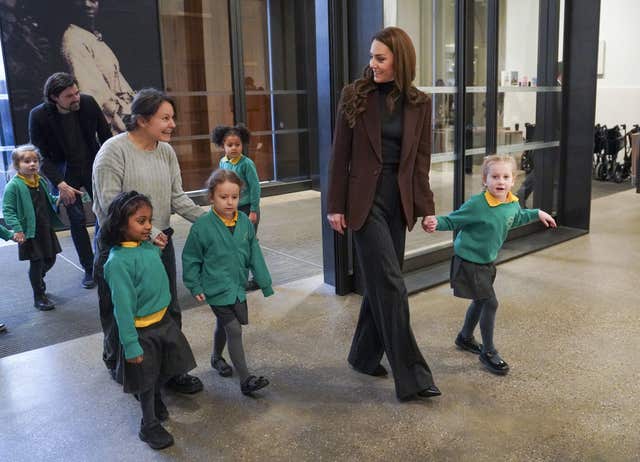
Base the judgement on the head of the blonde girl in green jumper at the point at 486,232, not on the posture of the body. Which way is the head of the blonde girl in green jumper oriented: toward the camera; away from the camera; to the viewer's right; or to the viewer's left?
toward the camera

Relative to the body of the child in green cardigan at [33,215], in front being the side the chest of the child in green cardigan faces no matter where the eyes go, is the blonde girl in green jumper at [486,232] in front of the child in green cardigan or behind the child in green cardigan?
in front

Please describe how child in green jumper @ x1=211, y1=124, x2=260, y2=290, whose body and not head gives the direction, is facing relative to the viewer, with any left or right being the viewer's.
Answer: facing the viewer

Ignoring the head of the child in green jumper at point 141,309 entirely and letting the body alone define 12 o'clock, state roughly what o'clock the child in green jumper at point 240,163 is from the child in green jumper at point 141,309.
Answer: the child in green jumper at point 240,163 is roughly at 8 o'clock from the child in green jumper at point 141,309.

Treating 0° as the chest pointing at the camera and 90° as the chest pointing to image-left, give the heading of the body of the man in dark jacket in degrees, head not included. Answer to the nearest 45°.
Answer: approximately 315°

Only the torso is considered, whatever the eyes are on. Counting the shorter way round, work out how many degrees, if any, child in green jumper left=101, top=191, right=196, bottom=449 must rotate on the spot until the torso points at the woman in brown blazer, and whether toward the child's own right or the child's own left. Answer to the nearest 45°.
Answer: approximately 45° to the child's own left

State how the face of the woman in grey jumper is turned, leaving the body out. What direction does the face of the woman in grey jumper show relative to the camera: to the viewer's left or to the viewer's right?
to the viewer's right

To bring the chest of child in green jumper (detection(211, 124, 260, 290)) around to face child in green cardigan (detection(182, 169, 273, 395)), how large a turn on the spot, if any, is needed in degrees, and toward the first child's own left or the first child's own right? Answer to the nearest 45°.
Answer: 0° — they already face them

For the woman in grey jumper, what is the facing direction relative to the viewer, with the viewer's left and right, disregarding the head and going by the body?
facing the viewer and to the right of the viewer

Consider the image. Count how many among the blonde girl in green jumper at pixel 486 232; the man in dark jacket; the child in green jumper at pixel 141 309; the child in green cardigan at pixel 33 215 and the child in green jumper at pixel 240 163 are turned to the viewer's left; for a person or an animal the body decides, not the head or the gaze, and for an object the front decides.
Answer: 0

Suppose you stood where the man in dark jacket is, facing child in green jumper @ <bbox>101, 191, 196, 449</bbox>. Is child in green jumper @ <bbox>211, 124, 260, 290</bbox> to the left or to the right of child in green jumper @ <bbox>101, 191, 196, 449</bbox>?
left

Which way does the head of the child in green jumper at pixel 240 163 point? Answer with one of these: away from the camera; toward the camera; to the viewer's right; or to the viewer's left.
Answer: toward the camera

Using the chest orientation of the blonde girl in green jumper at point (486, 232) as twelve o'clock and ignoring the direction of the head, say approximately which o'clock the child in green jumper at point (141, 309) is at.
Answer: The child in green jumper is roughly at 3 o'clock from the blonde girl in green jumper.

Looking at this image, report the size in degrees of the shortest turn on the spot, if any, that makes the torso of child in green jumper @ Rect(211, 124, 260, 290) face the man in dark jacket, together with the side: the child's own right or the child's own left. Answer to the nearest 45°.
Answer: approximately 90° to the child's own right

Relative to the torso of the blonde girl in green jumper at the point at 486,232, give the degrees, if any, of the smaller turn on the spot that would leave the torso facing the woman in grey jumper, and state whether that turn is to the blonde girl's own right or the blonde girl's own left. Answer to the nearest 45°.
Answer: approximately 90° to the blonde girl's own right

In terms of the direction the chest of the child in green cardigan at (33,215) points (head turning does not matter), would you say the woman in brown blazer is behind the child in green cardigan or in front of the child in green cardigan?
in front

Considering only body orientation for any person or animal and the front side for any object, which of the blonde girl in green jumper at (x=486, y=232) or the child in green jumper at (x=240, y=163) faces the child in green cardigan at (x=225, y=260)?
the child in green jumper at (x=240, y=163)

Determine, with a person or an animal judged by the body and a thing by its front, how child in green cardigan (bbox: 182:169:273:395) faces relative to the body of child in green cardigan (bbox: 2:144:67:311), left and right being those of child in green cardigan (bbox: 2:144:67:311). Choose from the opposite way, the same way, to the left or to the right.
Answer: the same way
